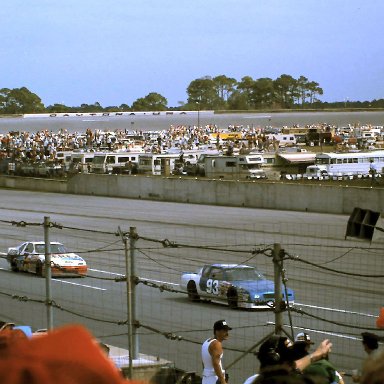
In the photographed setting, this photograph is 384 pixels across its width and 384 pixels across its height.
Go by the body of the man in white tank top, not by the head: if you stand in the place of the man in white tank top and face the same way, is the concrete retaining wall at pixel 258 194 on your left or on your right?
on your left
